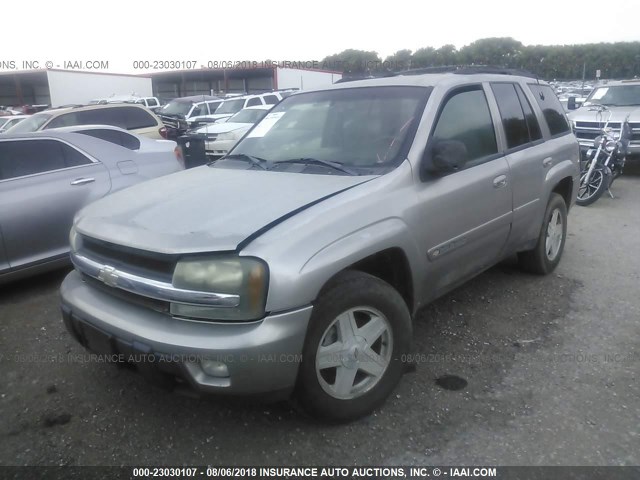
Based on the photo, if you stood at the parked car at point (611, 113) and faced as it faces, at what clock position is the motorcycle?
The motorcycle is roughly at 12 o'clock from the parked car.

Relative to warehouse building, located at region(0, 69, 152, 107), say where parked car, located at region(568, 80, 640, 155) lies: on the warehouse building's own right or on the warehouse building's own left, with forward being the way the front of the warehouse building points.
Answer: on the warehouse building's own left

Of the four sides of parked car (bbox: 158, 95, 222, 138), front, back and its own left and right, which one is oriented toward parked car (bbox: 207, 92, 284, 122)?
left

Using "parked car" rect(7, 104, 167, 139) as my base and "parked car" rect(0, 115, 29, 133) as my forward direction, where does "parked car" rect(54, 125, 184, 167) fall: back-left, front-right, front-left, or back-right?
back-left

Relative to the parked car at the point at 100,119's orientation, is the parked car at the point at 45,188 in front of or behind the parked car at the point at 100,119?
in front

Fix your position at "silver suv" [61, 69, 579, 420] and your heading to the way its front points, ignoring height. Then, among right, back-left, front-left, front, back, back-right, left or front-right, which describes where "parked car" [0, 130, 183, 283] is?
right

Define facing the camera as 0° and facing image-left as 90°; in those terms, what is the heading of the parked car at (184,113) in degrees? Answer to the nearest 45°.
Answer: approximately 45°

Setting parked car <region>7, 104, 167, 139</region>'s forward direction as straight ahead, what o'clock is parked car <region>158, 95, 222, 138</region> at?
parked car <region>158, 95, 222, 138</region> is roughly at 5 o'clock from parked car <region>7, 104, 167, 139</region>.
